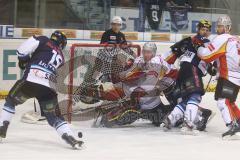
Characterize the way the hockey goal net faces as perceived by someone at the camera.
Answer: facing the viewer and to the right of the viewer

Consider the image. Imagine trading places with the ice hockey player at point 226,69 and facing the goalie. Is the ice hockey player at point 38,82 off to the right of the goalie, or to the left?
left

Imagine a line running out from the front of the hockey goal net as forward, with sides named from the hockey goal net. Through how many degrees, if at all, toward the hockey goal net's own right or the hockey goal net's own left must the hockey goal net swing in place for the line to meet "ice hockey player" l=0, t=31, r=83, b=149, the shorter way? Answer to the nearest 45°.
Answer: approximately 45° to the hockey goal net's own right

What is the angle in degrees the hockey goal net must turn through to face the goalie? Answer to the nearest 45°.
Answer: approximately 45° to its left
